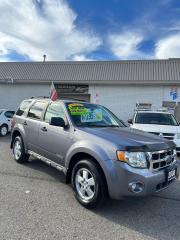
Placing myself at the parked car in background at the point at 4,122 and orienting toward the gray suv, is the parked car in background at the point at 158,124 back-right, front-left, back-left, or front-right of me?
front-left

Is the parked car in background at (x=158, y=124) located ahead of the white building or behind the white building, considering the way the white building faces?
ahead

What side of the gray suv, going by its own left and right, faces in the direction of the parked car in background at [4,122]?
back

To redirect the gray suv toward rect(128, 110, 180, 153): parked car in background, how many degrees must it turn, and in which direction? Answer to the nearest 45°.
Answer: approximately 90° to its left

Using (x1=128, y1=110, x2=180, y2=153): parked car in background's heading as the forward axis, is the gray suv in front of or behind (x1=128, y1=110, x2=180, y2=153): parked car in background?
in front

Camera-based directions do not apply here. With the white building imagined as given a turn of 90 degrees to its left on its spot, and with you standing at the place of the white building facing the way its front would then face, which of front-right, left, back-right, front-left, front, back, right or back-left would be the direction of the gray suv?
right

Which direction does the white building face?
toward the camera

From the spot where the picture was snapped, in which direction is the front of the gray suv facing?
facing the viewer and to the right of the viewer

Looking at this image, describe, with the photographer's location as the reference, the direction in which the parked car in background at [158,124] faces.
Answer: facing the viewer

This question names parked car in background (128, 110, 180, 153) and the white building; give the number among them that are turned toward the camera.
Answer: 2

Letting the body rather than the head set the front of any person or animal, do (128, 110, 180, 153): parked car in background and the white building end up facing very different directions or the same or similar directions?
same or similar directions
